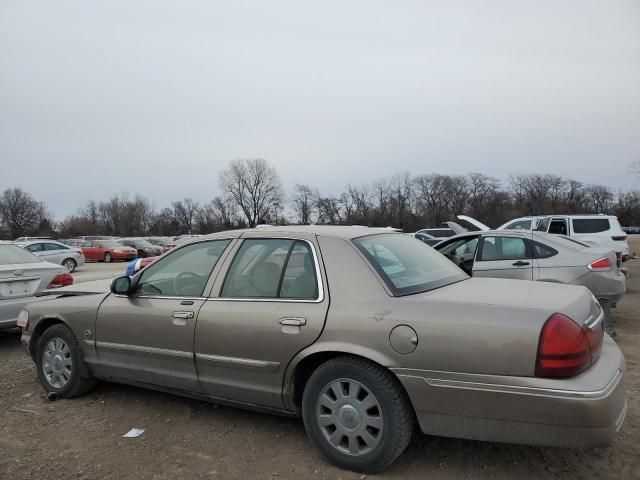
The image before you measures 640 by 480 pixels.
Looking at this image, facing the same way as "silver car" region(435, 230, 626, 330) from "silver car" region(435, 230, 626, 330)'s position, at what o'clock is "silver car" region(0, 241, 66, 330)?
"silver car" region(0, 241, 66, 330) is roughly at 11 o'clock from "silver car" region(435, 230, 626, 330).

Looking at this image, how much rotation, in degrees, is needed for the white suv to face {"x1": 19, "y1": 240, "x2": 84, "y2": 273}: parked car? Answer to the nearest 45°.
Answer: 0° — it already faces it

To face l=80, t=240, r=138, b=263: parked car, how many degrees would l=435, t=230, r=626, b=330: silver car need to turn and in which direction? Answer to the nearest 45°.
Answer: approximately 45° to its right

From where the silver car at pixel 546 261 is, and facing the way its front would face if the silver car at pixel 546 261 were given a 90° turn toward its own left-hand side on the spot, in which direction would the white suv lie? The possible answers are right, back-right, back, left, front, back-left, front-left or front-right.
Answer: back

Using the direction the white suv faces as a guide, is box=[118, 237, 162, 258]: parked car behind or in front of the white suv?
in front

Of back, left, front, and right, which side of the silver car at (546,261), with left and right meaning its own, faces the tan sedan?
left

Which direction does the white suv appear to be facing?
to the viewer's left

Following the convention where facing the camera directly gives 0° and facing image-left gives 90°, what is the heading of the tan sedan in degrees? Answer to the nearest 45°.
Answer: approximately 135°

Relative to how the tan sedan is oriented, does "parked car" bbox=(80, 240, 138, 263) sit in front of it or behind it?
in front

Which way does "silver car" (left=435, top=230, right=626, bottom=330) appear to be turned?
to the viewer's left

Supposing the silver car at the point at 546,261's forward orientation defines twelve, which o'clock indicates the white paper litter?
The white paper litter is roughly at 10 o'clock from the silver car.

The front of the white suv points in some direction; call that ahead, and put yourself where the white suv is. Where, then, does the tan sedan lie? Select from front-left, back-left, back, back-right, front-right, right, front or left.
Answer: left

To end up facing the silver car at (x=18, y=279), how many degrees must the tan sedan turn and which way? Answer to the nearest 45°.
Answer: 0° — it already faces it
